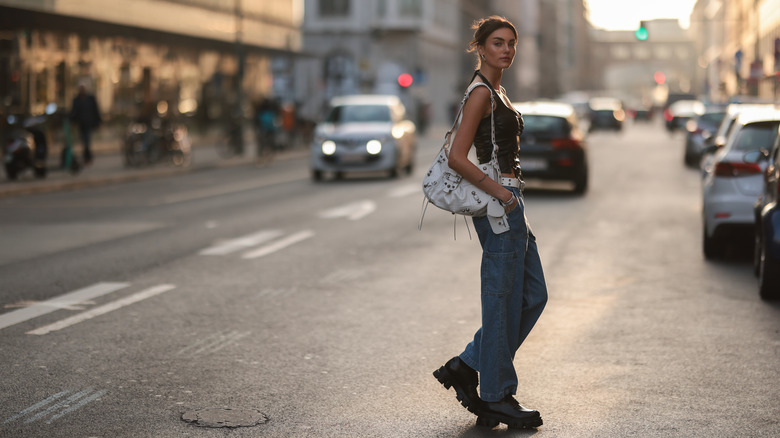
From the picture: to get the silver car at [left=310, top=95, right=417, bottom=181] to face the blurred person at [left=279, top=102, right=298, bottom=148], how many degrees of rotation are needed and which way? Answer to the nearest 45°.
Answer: approximately 180°

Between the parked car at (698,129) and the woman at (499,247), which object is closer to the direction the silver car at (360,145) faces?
the woman

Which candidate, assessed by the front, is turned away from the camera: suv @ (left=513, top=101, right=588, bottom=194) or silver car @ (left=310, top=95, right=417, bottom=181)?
the suv

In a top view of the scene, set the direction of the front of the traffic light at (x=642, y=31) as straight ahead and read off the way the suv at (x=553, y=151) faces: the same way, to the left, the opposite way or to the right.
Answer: the opposite way

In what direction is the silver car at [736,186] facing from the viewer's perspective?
away from the camera

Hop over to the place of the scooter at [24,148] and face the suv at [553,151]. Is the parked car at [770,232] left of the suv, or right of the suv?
right

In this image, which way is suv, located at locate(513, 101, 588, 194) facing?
away from the camera

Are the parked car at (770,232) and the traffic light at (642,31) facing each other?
yes

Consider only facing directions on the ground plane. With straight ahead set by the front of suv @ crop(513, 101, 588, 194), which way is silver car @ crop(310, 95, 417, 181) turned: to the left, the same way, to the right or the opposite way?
the opposite way

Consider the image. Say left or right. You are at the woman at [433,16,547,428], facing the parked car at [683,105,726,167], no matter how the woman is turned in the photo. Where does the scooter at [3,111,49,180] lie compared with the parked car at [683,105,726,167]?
left

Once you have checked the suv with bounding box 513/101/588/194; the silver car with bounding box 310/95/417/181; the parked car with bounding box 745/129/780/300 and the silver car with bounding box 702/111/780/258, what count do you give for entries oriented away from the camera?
3

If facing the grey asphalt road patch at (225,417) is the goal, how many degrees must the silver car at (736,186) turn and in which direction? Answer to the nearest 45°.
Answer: approximately 180°

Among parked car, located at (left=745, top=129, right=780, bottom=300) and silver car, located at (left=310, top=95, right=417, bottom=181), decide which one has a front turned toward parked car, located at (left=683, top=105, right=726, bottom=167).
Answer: parked car, located at (left=745, top=129, right=780, bottom=300)

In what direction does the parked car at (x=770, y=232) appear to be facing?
away from the camera

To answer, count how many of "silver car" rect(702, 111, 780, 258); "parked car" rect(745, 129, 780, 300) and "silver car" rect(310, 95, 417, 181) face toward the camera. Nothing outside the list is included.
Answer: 1

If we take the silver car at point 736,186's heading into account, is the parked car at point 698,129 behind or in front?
in front
